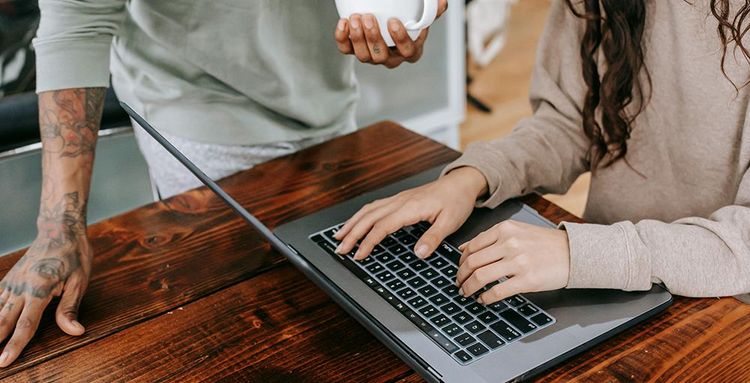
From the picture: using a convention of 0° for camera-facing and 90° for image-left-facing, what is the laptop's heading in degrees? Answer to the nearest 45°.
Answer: approximately 225°
